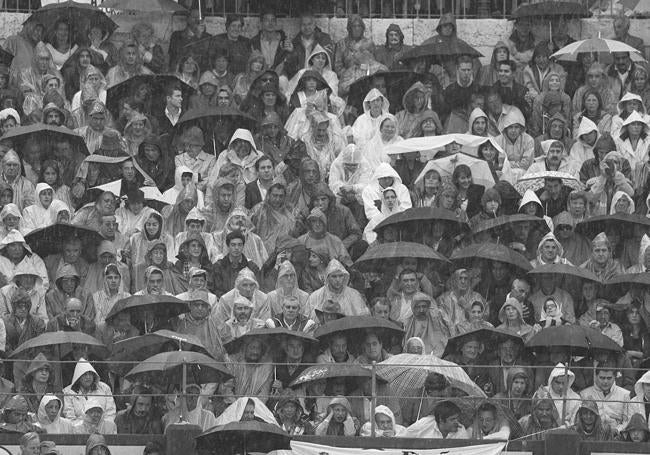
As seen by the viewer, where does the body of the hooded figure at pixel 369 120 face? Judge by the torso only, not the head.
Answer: toward the camera

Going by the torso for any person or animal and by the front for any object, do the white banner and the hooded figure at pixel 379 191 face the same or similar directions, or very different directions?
same or similar directions

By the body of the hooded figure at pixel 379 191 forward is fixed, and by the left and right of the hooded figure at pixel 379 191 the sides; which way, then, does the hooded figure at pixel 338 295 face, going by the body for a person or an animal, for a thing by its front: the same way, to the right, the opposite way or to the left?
the same way

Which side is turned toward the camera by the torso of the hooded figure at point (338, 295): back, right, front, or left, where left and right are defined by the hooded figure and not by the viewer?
front

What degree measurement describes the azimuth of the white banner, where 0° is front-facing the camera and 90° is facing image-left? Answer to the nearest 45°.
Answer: approximately 0°

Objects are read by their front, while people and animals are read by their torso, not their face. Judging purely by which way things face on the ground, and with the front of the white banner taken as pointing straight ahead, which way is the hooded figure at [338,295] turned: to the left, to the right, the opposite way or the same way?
the same way

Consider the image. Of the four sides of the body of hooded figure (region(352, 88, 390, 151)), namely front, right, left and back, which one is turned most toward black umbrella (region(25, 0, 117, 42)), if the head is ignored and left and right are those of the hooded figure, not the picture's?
right

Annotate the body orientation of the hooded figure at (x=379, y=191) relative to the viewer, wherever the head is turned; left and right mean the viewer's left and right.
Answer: facing the viewer

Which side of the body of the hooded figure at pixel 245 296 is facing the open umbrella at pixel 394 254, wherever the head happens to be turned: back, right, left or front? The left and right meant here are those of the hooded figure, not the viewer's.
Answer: left
